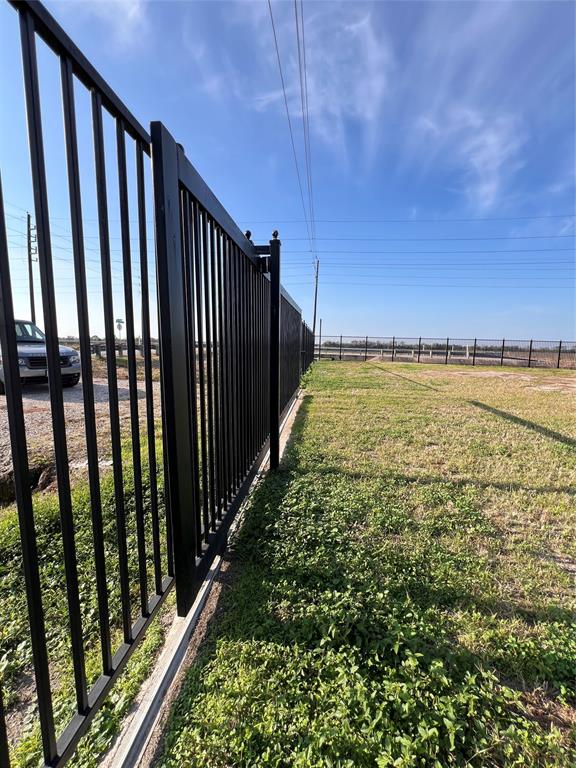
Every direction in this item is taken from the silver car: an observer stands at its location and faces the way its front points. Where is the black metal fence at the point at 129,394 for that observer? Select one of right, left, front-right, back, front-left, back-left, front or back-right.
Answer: front-right

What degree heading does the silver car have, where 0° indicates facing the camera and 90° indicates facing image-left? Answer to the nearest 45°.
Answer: approximately 315°
